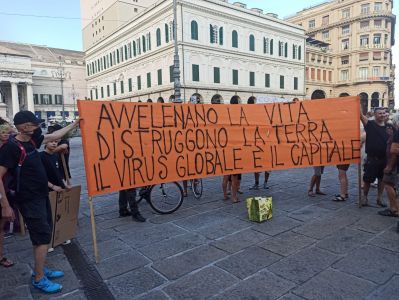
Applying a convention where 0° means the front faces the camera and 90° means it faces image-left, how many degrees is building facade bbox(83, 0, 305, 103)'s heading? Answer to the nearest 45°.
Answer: approximately 315°

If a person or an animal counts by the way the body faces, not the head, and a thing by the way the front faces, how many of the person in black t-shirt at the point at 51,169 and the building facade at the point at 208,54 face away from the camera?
0

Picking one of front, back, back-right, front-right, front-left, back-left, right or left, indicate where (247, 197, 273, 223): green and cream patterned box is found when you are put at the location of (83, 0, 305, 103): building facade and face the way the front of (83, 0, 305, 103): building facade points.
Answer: front-right

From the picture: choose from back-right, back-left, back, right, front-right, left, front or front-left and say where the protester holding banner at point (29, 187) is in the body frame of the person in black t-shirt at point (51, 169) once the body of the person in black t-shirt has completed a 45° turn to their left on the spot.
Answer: right

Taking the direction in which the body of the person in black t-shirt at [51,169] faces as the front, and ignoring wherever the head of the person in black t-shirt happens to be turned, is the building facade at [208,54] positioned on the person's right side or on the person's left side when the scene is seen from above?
on the person's left side

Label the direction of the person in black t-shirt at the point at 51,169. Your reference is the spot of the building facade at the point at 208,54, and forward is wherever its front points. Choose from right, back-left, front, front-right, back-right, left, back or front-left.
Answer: front-right
